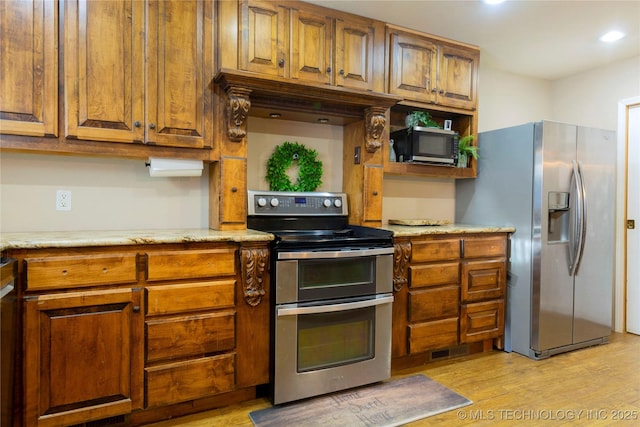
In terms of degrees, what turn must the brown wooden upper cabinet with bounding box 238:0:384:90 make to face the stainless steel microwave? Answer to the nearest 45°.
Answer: approximately 90° to its left

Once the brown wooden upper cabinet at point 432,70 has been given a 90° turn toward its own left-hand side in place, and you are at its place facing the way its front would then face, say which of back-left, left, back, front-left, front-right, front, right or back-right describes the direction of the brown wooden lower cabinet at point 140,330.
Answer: back

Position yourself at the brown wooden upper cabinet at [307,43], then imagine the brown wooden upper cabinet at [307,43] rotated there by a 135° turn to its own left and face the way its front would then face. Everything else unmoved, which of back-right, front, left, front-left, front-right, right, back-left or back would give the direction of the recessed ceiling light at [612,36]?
right

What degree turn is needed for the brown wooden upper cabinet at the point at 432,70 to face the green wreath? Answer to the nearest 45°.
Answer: approximately 90° to its right

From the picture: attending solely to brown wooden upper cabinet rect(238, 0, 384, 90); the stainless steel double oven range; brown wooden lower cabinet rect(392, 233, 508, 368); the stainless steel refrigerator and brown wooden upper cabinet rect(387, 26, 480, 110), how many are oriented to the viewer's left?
0

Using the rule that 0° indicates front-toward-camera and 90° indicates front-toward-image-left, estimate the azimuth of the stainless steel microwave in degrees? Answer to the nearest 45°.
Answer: approximately 315°

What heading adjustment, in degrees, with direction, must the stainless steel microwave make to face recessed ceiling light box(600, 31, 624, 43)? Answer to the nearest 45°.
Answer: approximately 45° to its left

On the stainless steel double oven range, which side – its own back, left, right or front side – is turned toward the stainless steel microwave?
left

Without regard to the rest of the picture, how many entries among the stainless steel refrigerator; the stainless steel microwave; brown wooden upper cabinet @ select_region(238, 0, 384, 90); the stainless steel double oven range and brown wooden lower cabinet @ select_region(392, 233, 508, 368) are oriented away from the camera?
0

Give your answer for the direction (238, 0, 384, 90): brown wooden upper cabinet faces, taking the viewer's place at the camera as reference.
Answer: facing the viewer and to the right of the viewer

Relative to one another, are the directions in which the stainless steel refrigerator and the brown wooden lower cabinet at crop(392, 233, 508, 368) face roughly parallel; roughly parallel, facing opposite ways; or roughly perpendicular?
roughly parallel

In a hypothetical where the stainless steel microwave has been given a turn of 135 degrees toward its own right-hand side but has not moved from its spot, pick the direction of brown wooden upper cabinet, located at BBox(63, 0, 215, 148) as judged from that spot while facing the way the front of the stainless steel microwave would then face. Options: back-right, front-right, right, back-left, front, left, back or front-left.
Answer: front-left

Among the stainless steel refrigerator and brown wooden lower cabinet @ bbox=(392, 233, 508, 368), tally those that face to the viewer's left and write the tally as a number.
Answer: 0

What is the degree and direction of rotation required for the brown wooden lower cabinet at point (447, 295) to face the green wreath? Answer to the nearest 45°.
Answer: approximately 135° to its right

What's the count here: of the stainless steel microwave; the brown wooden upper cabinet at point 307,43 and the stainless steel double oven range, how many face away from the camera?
0

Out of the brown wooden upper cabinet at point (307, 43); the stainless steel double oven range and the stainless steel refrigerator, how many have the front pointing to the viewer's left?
0

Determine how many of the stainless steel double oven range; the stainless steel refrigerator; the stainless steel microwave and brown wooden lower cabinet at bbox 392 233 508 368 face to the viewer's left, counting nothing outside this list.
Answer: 0

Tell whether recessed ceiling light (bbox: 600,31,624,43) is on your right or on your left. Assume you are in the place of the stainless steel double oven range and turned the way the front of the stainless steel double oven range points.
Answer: on your left
